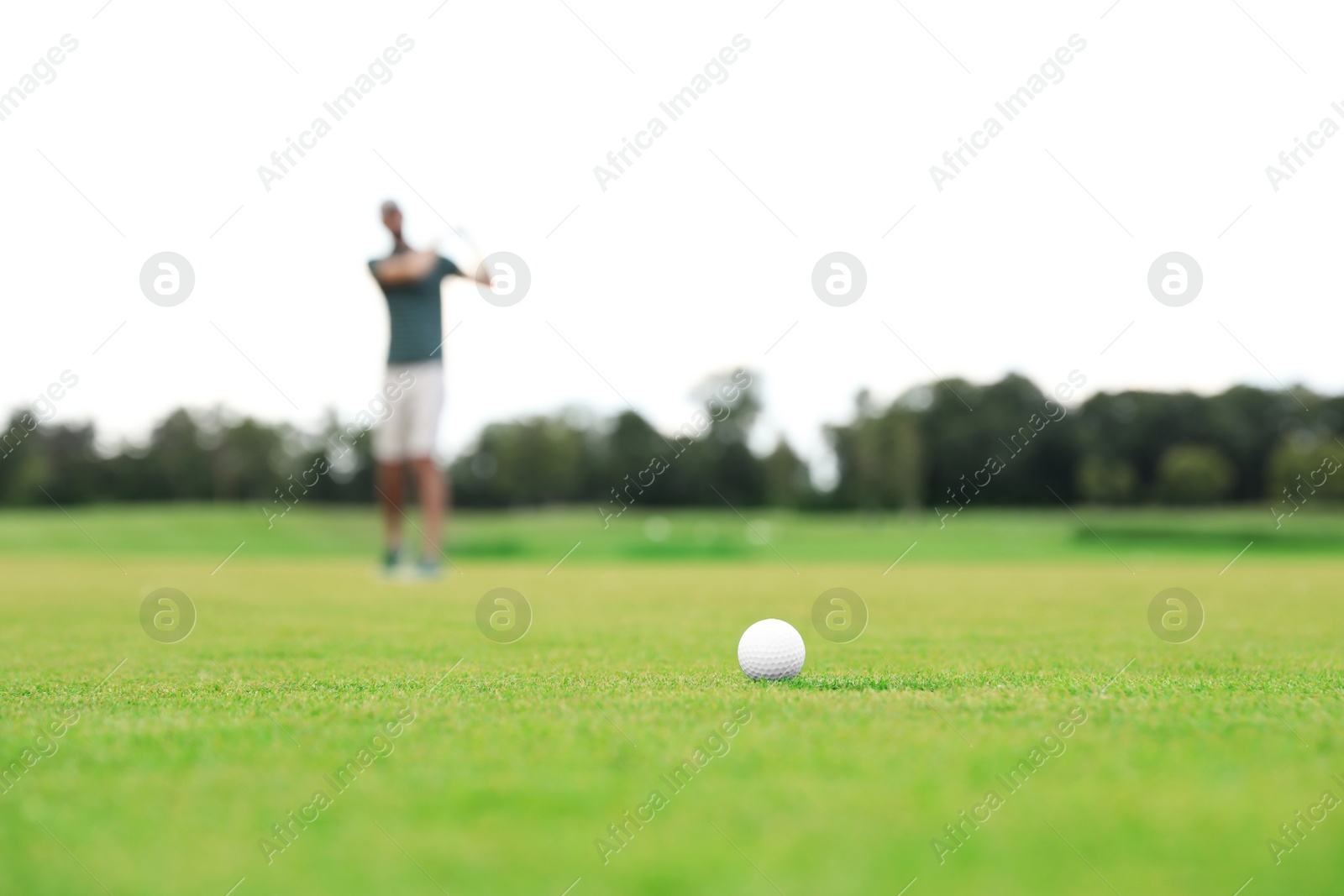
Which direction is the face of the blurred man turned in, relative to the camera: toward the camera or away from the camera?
toward the camera

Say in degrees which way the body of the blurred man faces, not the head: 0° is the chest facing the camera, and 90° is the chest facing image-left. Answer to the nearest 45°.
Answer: approximately 0°

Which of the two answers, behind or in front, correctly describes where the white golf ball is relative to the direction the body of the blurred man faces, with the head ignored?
in front
